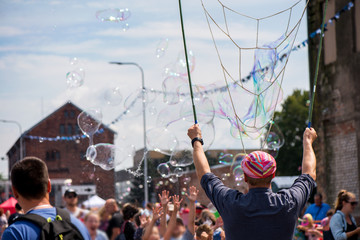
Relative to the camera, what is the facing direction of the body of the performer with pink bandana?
away from the camera

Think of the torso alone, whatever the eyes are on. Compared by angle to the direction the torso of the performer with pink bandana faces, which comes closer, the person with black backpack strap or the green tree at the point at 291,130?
the green tree

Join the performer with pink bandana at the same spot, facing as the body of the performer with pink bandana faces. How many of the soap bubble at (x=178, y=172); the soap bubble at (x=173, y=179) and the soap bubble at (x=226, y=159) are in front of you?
3

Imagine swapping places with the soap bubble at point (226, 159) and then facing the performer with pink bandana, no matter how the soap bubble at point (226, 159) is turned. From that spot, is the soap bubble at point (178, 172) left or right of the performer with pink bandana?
right

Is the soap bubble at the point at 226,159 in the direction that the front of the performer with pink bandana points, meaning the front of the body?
yes

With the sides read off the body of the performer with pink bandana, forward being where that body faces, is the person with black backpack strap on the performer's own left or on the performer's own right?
on the performer's own left

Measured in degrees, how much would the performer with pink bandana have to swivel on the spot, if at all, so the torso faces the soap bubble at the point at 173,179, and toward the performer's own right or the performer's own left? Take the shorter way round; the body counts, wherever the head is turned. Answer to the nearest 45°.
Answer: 0° — they already face it

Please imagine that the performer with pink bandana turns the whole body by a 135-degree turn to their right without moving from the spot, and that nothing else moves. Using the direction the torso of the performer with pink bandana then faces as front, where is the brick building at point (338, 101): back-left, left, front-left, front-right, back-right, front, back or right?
back-left

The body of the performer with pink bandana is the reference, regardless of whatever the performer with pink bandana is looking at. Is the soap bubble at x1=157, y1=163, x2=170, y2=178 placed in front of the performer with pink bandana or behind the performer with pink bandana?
in front

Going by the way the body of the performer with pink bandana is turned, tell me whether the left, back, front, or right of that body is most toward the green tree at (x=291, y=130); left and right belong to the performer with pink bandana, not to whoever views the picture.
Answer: front
